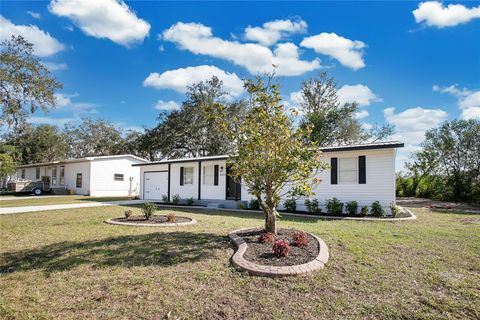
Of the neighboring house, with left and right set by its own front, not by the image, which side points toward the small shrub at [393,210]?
left

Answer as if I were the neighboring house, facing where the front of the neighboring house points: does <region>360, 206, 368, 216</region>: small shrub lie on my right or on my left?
on my left

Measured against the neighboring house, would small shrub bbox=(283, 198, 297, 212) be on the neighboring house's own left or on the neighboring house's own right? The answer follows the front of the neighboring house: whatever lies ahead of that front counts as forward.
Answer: on the neighboring house's own left

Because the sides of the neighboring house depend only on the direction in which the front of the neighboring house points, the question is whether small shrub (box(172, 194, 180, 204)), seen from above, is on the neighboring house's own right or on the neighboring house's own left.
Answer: on the neighboring house's own left

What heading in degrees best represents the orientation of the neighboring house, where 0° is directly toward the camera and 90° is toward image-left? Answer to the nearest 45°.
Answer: approximately 45°
